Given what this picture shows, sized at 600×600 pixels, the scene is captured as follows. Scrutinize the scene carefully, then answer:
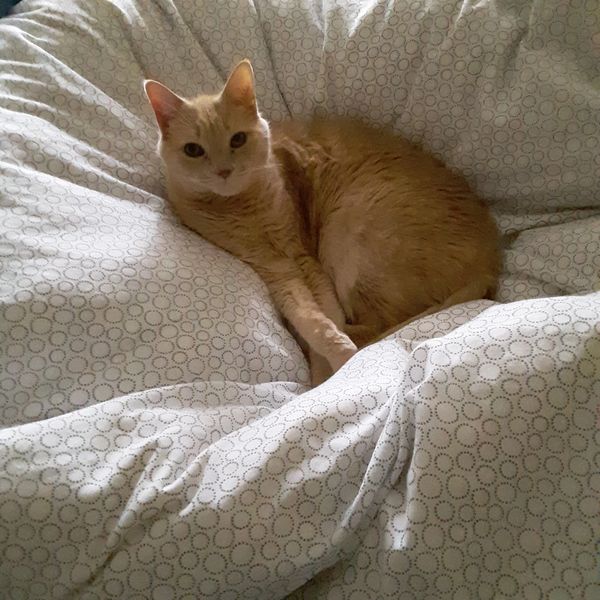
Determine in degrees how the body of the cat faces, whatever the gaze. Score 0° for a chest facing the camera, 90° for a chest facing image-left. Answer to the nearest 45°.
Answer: approximately 45°
